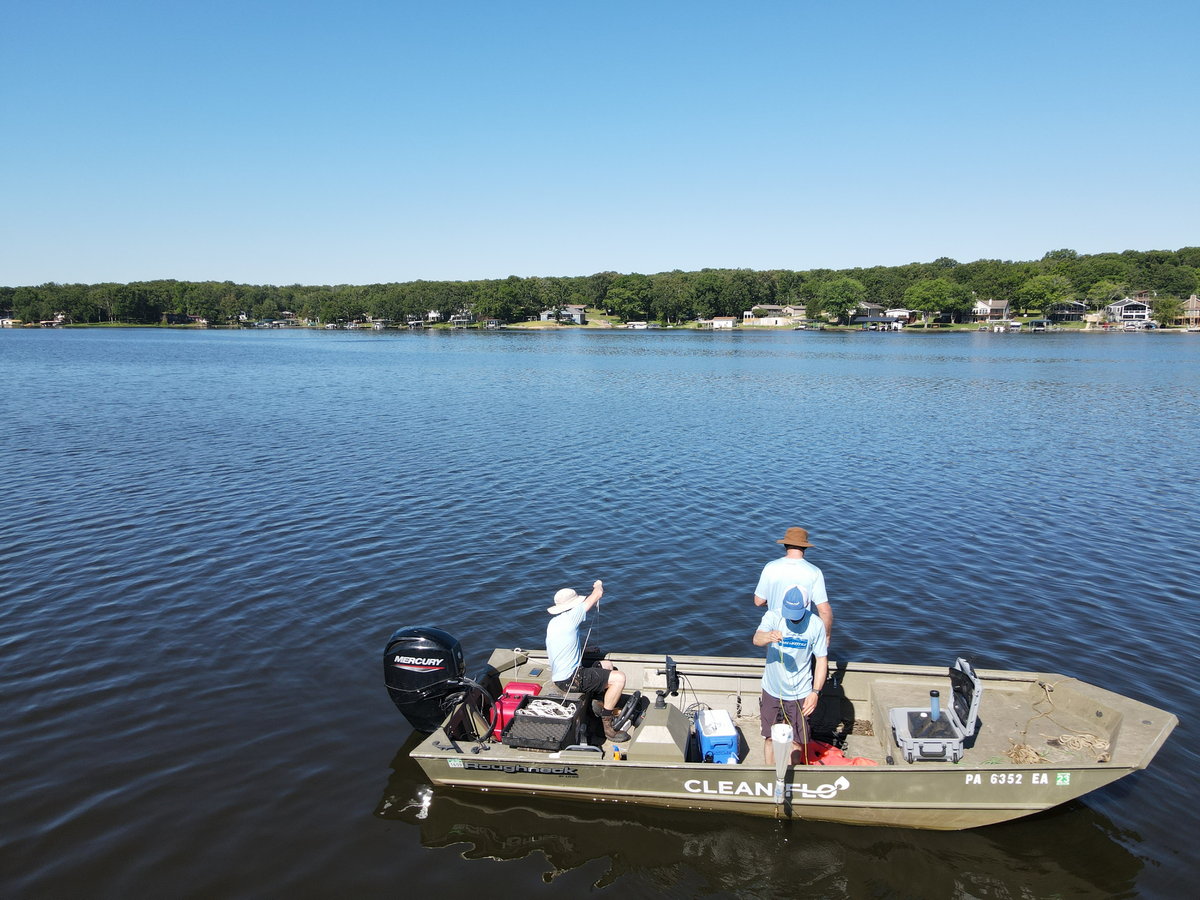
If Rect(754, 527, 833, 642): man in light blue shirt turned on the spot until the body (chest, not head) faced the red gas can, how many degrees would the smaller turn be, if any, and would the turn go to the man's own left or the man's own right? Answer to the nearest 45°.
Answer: approximately 90° to the man's own left

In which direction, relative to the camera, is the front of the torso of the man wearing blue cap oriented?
toward the camera

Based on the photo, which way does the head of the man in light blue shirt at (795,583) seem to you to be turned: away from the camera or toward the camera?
away from the camera

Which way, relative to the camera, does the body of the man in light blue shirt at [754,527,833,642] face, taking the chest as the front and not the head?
away from the camera

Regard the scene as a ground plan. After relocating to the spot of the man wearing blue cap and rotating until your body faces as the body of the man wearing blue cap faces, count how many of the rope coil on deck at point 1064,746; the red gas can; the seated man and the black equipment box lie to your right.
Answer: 3

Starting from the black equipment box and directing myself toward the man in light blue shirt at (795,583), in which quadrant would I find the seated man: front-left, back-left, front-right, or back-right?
front-left

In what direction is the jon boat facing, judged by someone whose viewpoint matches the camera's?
facing to the right of the viewer

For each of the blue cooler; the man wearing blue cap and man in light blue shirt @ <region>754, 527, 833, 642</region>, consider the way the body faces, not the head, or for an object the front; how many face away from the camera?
1

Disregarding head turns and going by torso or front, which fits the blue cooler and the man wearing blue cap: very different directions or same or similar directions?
same or similar directions

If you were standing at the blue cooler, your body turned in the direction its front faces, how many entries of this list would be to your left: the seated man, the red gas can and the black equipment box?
0

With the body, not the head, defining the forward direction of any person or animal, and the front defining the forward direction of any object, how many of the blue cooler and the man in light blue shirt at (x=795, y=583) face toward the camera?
1

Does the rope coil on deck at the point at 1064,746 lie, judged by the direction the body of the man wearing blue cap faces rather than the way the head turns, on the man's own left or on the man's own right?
on the man's own left

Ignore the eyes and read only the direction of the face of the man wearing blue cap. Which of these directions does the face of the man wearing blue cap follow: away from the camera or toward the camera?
toward the camera

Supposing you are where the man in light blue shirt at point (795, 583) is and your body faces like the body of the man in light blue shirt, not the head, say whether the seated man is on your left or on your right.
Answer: on your left

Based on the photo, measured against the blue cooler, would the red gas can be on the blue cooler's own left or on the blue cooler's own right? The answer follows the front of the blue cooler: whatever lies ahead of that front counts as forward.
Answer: on the blue cooler's own right

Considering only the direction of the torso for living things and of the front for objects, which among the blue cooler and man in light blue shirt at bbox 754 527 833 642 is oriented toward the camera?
the blue cooler

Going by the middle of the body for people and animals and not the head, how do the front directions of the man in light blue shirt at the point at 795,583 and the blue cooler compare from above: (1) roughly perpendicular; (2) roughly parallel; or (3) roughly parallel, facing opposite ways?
roughly parallel, facing opposite ways
